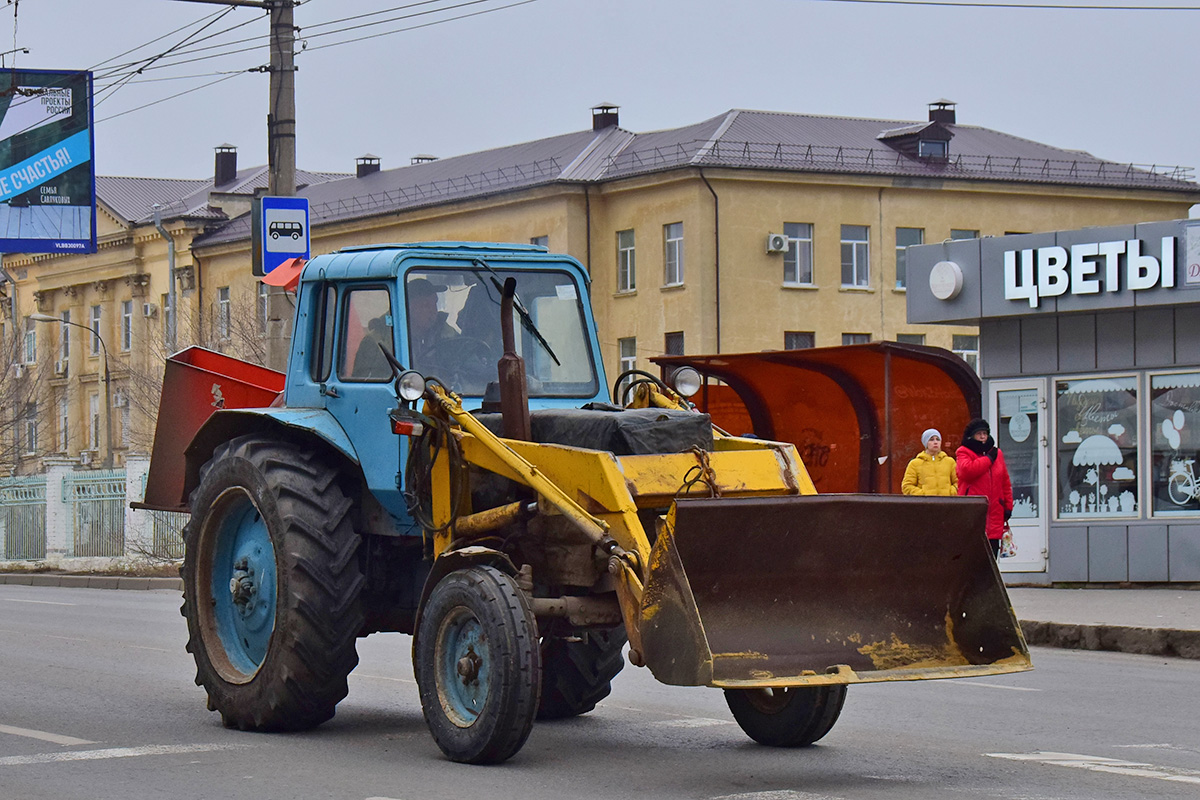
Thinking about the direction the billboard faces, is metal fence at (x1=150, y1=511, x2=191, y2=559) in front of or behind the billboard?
behind

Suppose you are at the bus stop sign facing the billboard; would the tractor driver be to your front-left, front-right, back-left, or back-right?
back-left

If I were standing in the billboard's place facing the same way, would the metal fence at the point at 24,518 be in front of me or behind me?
behind

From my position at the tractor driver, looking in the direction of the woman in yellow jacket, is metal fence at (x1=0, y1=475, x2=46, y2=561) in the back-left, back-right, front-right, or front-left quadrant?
front-left

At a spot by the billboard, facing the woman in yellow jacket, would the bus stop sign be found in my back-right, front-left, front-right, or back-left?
front-right

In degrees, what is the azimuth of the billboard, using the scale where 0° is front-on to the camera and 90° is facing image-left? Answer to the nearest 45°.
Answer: approximately 0°

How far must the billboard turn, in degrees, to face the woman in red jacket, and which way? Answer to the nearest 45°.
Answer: approximately 45° to its left

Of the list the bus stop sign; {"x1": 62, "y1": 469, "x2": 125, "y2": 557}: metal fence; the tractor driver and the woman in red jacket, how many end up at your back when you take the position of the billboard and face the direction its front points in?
1

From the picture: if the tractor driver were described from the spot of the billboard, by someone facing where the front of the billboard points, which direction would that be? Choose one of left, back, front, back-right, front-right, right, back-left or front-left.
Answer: front

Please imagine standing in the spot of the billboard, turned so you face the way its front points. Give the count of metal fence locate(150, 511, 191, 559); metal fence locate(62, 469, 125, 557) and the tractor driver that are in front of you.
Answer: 1
